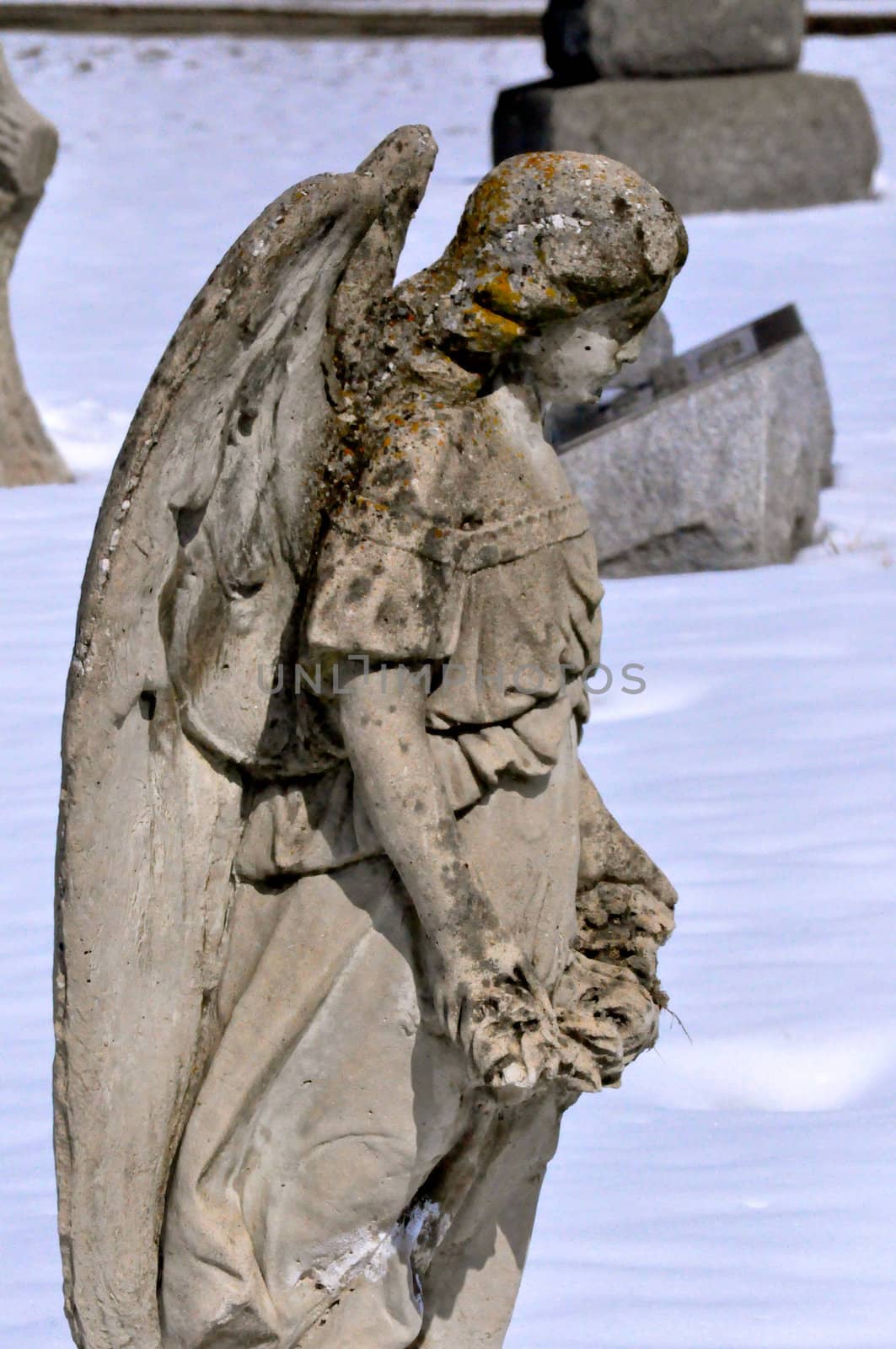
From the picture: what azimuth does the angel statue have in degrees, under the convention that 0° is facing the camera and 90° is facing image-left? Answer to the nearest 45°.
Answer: approximately 270°

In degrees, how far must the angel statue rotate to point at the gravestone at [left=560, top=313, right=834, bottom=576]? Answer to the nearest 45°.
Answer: approximately 90° to its left

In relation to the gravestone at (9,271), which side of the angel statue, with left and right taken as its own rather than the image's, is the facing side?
left

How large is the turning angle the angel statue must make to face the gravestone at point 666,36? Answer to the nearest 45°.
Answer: approximately 90° to its left
